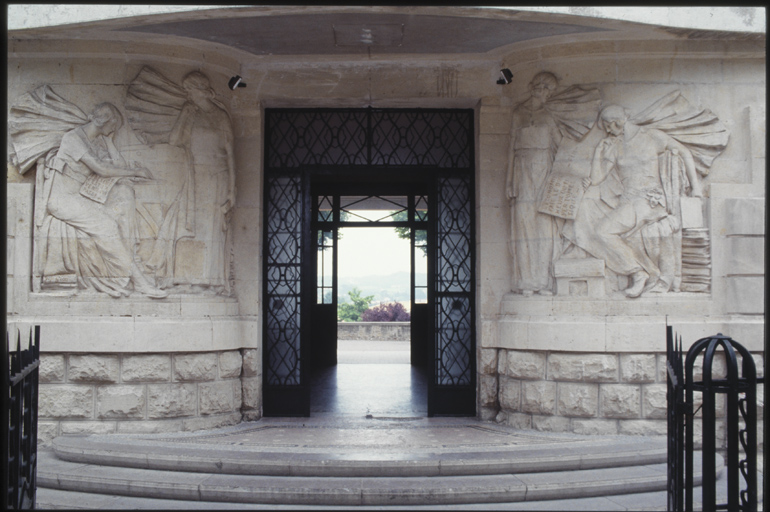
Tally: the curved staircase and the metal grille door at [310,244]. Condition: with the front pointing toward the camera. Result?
2

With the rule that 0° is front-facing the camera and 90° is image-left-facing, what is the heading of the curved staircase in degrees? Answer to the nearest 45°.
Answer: approximately 0°

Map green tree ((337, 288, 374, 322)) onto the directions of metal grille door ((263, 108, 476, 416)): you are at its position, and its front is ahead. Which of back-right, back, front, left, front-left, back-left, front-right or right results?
back

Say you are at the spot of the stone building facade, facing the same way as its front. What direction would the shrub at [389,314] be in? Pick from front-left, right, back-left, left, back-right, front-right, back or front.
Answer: back

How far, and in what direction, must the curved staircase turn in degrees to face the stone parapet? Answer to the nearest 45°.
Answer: approximately 180°
